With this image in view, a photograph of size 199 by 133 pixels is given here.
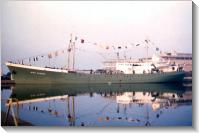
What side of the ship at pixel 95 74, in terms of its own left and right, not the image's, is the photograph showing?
left
